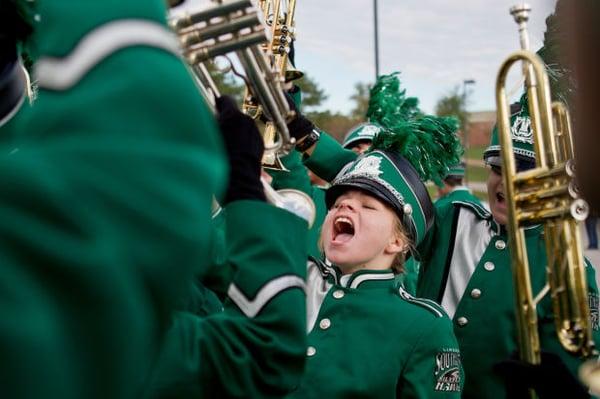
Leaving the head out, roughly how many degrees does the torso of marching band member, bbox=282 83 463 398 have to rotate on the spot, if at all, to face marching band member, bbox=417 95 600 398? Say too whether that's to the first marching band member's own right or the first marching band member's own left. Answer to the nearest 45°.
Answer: approximately 180°

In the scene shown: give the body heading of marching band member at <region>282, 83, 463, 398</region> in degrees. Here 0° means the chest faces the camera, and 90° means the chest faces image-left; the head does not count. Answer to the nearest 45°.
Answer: approximately 45°

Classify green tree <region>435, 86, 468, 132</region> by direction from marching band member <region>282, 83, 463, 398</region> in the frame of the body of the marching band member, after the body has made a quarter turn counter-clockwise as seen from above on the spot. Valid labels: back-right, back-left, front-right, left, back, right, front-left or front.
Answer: back-left

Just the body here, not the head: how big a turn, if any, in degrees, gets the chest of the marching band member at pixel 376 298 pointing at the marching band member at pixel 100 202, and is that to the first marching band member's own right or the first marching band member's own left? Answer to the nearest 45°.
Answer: approximately 45° to the first marching band member's own left
